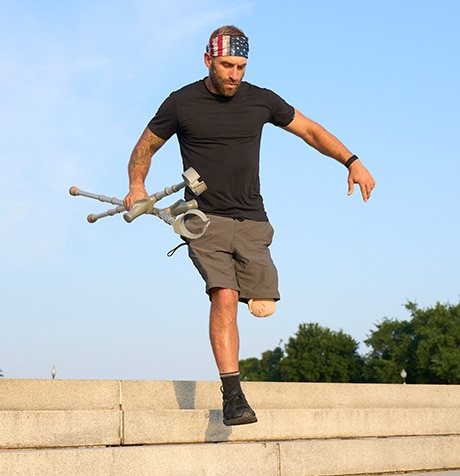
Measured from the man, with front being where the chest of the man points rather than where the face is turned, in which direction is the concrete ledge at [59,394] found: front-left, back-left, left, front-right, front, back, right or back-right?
back-right

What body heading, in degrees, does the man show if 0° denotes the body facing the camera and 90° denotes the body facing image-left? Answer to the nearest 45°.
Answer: approximately 0°
